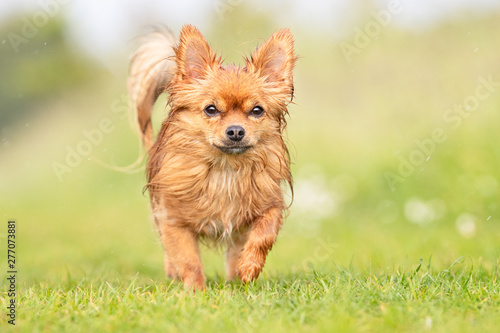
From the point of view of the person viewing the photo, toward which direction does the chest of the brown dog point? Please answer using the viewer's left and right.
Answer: facing the viewer
